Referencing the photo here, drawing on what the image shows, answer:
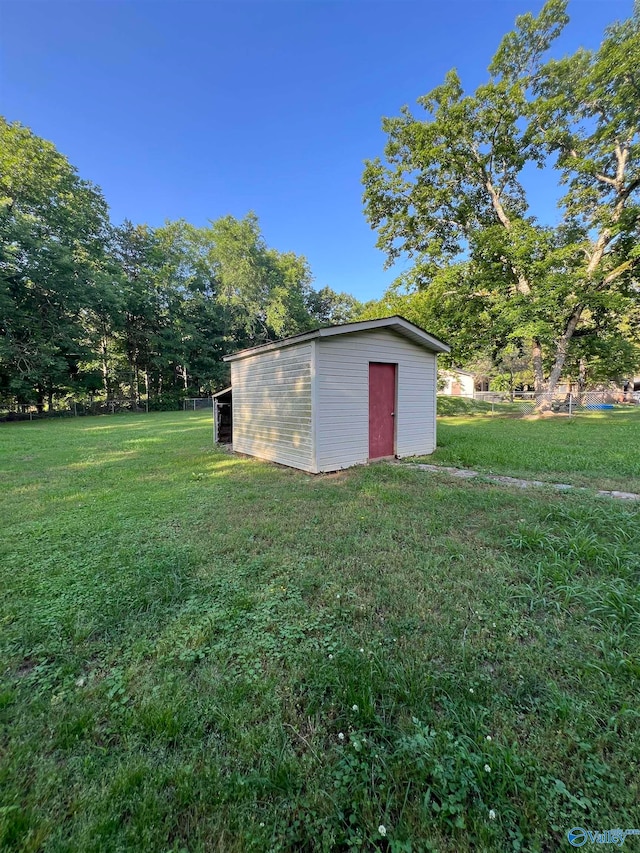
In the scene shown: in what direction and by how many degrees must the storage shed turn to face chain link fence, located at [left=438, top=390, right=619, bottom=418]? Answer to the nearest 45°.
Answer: approximately 90° to its left

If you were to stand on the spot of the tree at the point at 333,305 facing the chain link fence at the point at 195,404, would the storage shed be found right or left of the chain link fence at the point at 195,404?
left

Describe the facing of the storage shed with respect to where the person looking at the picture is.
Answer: facing the viewer and to the right of the viewer

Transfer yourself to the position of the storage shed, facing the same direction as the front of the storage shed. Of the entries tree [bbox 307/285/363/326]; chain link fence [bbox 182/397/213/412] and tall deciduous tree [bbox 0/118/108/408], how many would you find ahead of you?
0

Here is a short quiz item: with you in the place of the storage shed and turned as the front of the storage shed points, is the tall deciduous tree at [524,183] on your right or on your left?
on your left

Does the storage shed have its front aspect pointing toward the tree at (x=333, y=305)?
no

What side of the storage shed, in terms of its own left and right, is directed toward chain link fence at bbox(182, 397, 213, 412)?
back

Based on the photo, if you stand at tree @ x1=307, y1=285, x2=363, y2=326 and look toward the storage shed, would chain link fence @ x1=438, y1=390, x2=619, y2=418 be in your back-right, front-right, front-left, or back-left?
front-left

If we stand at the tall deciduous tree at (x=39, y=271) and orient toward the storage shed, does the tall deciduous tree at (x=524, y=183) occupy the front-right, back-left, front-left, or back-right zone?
front-left

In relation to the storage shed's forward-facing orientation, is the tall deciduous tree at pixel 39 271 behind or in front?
behind

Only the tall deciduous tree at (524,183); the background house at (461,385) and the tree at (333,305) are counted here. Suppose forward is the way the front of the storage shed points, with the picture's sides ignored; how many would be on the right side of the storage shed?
0
